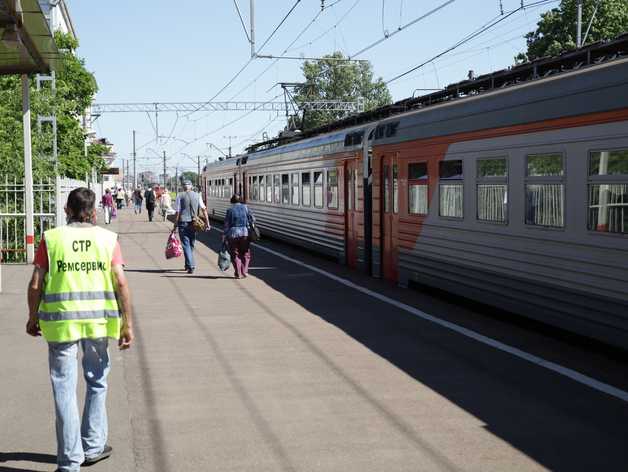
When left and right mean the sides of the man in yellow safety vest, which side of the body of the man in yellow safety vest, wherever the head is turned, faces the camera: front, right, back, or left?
back

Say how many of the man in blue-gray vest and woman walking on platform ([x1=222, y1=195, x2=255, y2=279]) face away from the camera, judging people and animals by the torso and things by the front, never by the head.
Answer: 2

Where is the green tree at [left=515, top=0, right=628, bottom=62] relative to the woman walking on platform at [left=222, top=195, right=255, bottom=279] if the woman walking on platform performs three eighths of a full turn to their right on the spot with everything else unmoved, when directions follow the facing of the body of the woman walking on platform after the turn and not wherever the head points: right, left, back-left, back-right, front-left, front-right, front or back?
left

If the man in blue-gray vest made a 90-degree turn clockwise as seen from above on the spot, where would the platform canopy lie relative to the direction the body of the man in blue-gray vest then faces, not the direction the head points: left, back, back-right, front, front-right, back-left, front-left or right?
back-right

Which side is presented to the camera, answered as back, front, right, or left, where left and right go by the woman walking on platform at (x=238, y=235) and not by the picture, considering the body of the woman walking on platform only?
back

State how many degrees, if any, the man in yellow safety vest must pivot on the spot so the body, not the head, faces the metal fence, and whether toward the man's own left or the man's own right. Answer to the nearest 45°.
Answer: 0° — they already face it

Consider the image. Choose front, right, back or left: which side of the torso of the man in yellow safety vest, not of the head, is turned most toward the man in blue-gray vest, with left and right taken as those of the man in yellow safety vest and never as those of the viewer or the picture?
front

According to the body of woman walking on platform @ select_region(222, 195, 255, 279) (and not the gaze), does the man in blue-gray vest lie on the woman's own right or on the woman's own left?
on the woman's own left

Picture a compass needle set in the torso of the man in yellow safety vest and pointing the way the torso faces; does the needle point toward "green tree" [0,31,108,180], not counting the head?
yes

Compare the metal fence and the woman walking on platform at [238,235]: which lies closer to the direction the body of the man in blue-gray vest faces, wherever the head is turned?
the metal fence

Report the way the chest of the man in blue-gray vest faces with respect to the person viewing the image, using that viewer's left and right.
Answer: facing away from the viewer

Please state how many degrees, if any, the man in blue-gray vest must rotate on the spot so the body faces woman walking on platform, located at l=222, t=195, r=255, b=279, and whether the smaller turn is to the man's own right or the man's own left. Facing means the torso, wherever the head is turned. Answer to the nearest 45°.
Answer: approximately 135° to the man's own right
